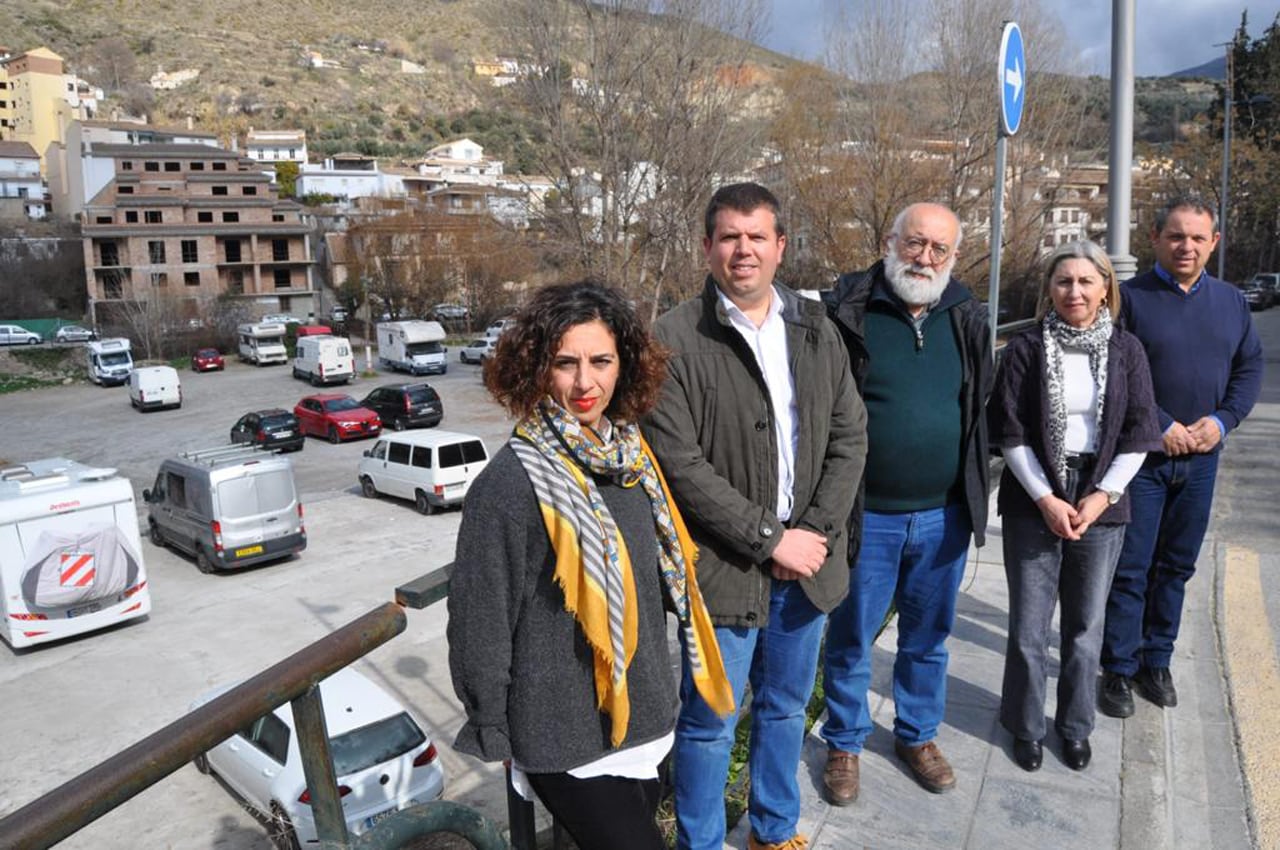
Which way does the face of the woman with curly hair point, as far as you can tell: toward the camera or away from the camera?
toward the camera

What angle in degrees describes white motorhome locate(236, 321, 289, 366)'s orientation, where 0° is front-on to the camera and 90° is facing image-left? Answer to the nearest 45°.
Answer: approximately 315°

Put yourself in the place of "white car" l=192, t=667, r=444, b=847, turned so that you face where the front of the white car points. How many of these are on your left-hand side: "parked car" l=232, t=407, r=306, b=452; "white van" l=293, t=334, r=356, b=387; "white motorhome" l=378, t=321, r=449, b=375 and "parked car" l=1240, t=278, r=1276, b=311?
0

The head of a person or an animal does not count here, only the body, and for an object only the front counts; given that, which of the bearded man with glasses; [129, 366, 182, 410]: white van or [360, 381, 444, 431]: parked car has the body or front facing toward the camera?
the bearded man with glasses

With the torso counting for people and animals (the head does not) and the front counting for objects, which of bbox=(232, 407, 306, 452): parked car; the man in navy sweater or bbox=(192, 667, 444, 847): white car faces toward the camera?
the man in navy sweater

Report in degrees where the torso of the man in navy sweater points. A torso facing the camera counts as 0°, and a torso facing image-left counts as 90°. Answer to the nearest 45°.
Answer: approximately 0°

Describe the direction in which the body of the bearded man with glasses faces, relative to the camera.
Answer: toward the camera

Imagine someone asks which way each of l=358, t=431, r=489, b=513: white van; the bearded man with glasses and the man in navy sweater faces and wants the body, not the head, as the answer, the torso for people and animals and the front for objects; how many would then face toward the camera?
2

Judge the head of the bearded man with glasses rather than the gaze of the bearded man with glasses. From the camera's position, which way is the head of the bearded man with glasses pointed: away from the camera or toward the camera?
toward the camera

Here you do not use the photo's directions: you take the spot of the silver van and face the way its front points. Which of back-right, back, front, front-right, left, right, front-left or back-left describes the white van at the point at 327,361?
front-right

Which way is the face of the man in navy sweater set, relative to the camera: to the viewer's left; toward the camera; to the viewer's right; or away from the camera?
toward the camera

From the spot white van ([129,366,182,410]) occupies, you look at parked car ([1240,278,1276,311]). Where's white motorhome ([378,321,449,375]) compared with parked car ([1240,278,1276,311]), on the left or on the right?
left

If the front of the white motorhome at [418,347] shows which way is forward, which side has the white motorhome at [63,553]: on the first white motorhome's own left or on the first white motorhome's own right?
on the first white motorhome's own right

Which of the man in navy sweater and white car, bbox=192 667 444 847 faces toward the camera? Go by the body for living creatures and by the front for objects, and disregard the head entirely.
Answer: the man in navy sweater
